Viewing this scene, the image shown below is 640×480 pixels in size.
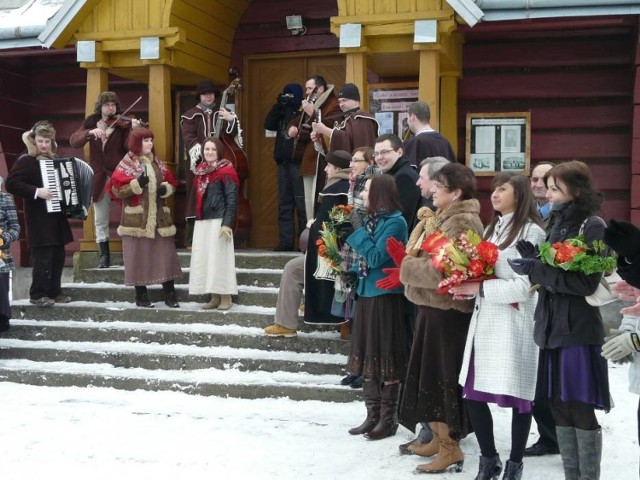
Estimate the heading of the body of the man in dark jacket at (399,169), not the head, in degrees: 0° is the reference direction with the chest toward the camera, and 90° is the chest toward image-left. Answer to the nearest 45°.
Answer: approximately 45°

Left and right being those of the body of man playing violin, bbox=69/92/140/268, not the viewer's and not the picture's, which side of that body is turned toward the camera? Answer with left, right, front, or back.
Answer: front

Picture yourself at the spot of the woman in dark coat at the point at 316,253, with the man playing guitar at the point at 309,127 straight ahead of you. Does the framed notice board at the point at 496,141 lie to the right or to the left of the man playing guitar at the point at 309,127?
right

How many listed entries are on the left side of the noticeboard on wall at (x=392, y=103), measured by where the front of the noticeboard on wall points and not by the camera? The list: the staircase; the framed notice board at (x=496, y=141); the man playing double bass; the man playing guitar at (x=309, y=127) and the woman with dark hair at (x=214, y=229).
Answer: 1

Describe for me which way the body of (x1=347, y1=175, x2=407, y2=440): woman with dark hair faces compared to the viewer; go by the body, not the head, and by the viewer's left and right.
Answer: facing to the left of the viewer

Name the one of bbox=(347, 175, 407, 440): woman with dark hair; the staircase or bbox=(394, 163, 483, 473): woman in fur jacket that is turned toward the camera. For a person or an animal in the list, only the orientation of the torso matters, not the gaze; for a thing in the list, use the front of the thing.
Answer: the staircase

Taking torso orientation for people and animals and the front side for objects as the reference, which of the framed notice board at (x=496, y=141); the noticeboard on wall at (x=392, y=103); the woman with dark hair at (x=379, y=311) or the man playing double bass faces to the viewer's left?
the woman with dark hair

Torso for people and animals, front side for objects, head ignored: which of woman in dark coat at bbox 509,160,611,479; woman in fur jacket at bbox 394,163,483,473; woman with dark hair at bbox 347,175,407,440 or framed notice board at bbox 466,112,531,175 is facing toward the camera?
the framed notice board

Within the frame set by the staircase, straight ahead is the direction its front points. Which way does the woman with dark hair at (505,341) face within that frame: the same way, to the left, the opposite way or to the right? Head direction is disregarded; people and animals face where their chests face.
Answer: to the right

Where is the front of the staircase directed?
toward the camera

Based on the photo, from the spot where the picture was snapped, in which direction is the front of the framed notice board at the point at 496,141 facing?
facing the viewer

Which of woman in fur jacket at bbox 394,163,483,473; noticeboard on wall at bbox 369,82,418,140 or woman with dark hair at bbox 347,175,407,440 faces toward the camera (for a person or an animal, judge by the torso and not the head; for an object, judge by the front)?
the noticeboard on wall

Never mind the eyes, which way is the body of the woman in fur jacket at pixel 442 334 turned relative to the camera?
to the viewer's left

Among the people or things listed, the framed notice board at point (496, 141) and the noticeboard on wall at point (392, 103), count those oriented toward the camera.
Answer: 2
